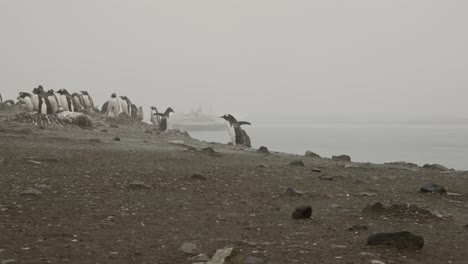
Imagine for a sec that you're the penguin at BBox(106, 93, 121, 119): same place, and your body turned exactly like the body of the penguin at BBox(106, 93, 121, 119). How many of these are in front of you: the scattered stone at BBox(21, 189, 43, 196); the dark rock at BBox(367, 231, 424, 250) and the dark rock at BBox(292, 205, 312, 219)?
3

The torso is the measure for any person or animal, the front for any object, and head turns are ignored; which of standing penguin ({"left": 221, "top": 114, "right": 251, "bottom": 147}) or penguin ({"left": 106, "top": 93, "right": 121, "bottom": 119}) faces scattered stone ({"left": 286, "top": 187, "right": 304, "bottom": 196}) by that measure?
the penguin

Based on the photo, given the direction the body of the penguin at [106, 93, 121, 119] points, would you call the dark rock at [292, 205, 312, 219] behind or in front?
in front

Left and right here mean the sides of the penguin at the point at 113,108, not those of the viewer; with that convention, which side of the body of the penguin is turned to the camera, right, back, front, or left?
front

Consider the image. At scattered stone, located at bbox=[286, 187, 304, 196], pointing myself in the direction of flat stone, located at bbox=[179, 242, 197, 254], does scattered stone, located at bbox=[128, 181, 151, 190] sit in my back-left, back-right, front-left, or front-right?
front-right

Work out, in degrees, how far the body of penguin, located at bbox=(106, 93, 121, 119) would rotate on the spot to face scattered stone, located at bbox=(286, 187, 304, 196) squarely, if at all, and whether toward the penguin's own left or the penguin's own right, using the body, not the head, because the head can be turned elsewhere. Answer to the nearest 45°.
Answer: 0° — it already faces it

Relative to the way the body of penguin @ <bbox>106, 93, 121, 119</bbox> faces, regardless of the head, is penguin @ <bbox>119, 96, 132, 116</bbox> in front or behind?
behind

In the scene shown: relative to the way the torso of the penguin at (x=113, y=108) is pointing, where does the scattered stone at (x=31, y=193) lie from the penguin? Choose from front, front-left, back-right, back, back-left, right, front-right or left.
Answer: front

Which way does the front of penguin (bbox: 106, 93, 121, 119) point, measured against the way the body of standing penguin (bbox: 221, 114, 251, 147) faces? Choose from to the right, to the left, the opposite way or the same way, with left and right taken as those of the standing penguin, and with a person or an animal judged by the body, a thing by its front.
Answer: to the left

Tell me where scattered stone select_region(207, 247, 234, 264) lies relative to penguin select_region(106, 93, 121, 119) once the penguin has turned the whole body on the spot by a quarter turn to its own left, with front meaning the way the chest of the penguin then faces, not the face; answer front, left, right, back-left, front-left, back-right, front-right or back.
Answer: right

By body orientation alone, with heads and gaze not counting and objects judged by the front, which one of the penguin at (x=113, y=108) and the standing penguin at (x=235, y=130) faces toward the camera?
the penguin

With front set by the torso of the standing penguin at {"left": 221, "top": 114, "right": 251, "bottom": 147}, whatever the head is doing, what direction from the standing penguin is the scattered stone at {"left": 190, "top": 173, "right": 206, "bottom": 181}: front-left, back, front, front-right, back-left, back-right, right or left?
left

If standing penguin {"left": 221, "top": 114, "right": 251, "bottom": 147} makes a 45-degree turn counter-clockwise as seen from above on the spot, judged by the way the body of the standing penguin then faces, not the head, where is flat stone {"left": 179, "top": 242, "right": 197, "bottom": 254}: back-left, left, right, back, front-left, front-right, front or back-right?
front-left

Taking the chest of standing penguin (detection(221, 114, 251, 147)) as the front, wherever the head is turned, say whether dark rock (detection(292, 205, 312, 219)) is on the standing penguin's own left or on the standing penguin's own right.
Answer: on the standing penguin's own left

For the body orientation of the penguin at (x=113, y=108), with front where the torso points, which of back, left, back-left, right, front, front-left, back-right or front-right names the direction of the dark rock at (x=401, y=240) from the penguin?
front

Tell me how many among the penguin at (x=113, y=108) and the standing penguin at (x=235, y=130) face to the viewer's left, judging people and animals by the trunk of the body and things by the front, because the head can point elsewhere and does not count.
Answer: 1

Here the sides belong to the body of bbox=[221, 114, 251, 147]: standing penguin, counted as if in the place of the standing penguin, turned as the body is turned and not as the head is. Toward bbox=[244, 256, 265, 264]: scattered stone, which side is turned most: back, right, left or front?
left

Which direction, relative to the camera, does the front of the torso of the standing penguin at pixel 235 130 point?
to the viewer's left

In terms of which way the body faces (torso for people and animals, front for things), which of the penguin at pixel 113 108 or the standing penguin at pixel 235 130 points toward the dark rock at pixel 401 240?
the penguin

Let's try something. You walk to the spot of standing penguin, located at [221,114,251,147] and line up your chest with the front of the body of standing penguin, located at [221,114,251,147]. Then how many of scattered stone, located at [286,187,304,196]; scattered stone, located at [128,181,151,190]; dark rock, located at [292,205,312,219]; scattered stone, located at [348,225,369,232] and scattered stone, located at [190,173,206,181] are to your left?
5
